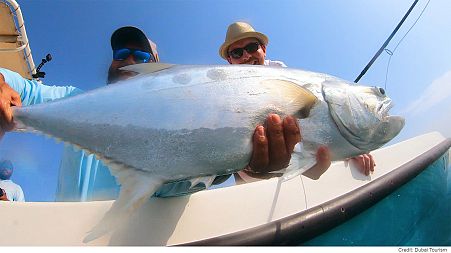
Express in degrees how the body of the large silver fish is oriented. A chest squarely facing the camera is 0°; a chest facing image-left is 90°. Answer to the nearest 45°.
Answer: approximately 270°

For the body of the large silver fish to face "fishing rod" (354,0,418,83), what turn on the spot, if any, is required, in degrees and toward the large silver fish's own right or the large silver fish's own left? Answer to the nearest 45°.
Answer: approximately 45° to the large silver fish's own left
